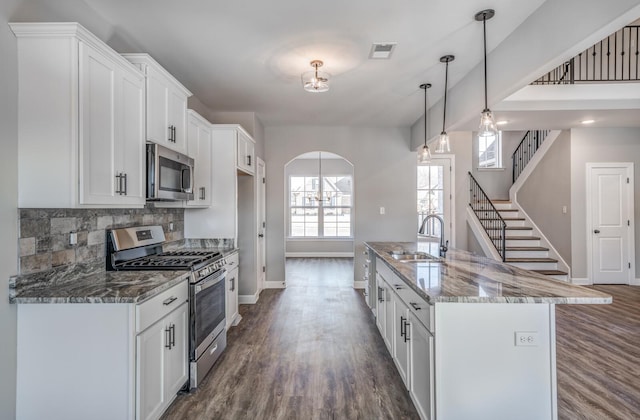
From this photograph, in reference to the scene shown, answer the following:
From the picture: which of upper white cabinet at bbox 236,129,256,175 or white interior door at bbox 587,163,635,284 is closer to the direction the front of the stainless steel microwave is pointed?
the white interior door

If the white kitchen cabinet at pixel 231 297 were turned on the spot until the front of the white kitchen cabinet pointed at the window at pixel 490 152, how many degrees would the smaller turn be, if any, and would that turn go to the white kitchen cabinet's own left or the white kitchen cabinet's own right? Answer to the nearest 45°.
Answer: approximately 45° to the white kitchen cabinet's own left

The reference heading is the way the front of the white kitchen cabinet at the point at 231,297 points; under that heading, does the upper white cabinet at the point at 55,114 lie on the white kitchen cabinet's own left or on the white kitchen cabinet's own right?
on the white kitchen cabinet's own right

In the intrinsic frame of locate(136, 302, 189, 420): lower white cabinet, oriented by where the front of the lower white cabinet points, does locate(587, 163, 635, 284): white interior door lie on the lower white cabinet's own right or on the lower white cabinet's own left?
on the lower white cabinet's own left

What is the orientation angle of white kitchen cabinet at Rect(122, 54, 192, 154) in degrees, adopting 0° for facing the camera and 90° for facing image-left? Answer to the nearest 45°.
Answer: approximately 315°

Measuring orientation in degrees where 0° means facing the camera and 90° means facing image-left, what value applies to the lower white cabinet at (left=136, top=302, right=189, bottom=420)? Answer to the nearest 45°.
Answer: approximately 315°

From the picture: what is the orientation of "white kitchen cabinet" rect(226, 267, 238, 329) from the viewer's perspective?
to the viewer's right

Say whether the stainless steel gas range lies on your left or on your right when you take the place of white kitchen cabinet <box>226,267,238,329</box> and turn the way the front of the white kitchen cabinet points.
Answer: on your right
